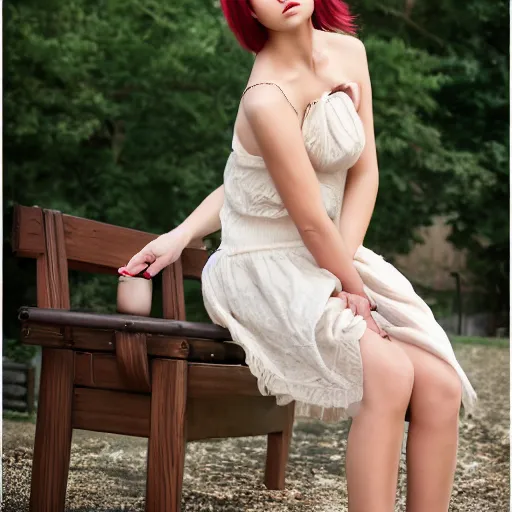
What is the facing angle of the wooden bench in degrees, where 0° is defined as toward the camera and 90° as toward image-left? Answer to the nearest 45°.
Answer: approximately 315°

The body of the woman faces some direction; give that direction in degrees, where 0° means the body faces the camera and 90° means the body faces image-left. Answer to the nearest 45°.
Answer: approximately 315°
